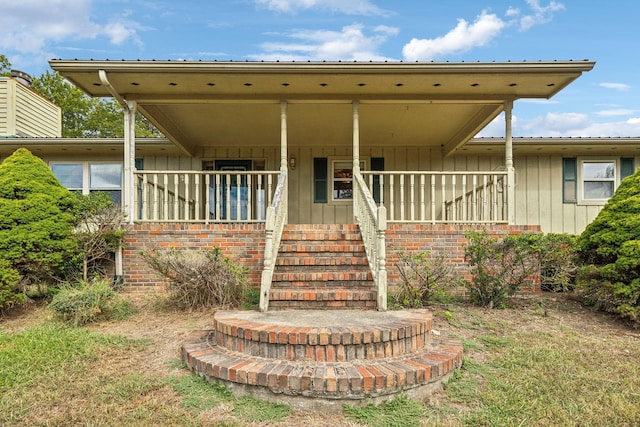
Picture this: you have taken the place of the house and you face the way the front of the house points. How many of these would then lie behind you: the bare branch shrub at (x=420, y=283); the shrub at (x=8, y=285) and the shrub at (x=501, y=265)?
0

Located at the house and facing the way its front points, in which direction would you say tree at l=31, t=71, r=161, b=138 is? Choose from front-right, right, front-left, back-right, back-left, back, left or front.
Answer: back-right

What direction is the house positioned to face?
toward the camera

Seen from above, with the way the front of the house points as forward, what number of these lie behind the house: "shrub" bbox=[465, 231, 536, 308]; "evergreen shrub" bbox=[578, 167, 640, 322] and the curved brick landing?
0

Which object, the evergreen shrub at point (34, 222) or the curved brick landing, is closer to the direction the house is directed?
the curved brick landing

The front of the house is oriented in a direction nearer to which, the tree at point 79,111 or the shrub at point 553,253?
the shrub

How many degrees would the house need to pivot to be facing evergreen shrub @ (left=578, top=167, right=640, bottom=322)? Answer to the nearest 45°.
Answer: approximately 45° to its left

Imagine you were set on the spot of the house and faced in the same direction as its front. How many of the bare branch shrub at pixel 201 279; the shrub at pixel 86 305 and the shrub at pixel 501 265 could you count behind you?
0

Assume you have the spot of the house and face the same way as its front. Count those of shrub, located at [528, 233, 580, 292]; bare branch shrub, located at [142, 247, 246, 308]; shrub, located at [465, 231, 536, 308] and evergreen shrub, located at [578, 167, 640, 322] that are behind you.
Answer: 0

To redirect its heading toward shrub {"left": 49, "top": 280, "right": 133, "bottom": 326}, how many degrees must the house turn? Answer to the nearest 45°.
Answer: approximately 45° to its right

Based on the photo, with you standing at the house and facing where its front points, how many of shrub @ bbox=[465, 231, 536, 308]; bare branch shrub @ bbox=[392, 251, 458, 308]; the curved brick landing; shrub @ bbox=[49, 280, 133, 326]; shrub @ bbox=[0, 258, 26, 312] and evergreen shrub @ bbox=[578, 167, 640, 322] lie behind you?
0

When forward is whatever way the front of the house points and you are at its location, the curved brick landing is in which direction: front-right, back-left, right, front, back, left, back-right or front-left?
front

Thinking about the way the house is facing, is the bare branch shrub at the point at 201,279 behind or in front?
in front

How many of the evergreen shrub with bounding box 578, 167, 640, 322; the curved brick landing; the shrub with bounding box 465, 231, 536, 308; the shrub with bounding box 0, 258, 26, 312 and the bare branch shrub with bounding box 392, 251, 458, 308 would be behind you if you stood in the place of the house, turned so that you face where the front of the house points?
0

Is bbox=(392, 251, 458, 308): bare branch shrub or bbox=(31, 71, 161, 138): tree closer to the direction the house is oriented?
the bare branch shrub

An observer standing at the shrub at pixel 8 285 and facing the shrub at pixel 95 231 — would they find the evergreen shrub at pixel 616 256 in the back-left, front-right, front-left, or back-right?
front-right

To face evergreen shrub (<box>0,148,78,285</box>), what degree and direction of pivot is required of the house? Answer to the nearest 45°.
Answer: approximately 45° to its right

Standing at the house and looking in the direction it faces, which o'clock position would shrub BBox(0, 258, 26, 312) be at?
The shrub is roughly at 2 o'clock from the house.
